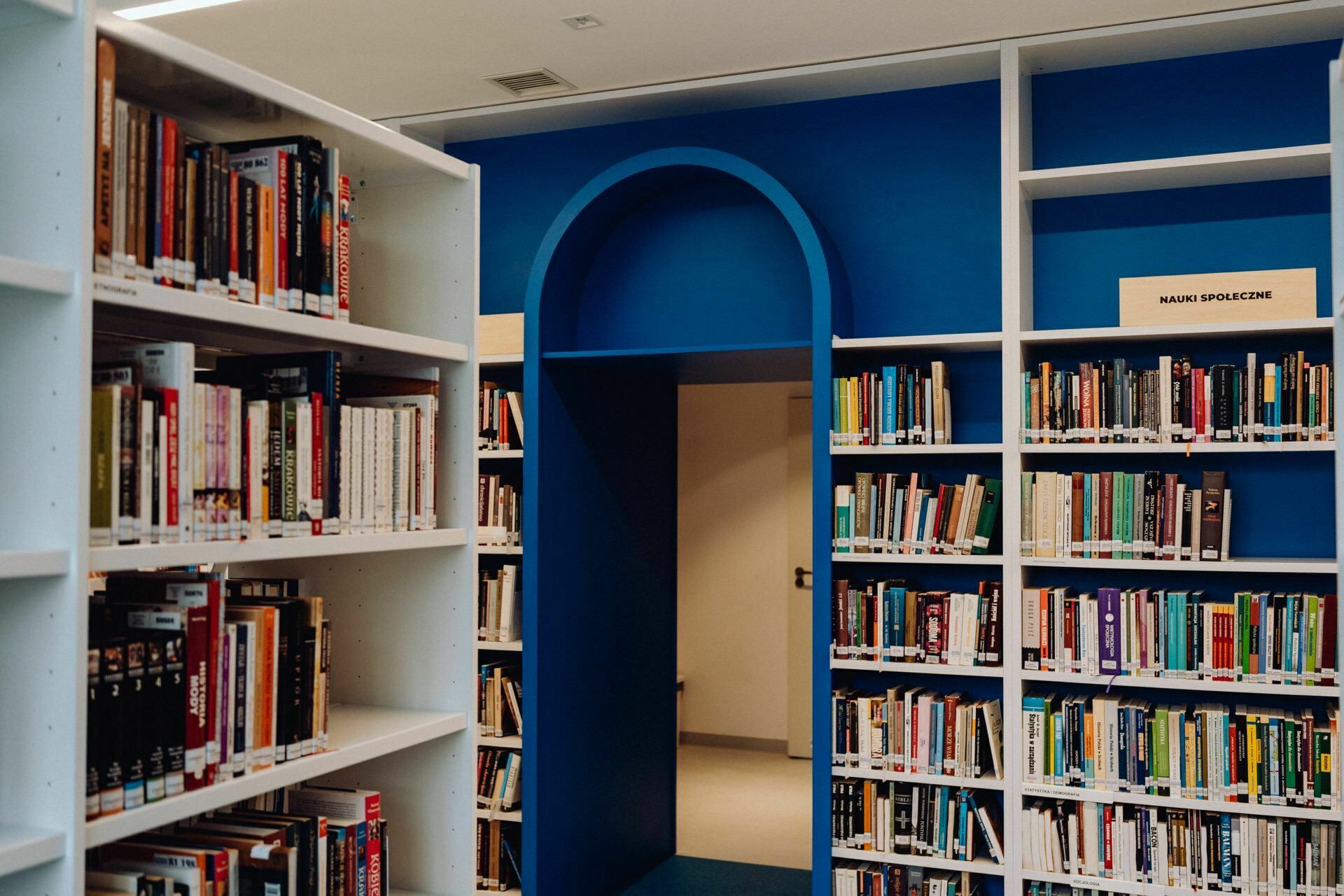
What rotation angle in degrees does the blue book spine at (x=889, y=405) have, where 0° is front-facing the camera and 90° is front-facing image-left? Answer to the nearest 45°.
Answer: approximately 0°

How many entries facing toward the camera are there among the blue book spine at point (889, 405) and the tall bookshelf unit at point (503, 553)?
2

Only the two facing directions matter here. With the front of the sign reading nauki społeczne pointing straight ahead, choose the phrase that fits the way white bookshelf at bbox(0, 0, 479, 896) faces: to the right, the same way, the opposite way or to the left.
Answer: to the left

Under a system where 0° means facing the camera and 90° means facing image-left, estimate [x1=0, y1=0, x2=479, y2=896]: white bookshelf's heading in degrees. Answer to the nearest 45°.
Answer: approximately 315°

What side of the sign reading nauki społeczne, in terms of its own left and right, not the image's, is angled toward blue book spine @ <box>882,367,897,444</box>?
right

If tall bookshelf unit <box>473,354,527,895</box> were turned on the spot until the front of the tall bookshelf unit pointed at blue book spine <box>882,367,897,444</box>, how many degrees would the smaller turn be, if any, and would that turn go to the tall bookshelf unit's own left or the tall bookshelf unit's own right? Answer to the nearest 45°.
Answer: approximately 45° to the tall bookshelf unit's own left

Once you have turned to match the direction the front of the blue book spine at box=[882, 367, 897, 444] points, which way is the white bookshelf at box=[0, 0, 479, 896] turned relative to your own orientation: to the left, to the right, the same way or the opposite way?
to the left

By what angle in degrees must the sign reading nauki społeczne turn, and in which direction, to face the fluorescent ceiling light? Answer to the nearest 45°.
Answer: approximately 45° to its right

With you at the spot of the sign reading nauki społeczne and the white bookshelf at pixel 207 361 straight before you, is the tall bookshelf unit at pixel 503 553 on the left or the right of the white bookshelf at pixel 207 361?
right
